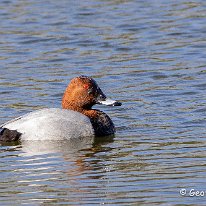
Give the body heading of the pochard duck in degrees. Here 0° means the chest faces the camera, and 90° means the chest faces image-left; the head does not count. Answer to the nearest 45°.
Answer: approximately 270°
